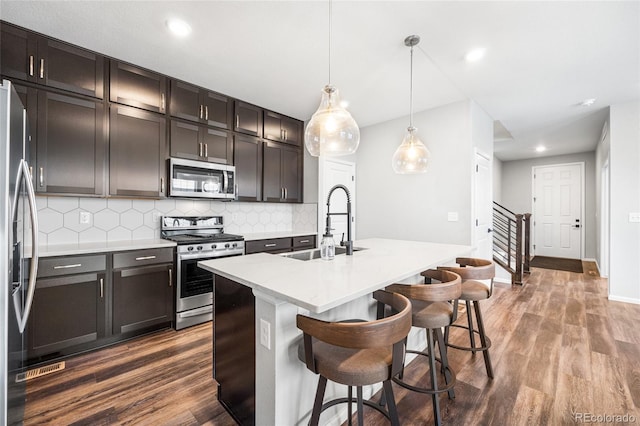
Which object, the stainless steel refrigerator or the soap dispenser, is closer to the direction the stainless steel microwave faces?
the soap dispenser

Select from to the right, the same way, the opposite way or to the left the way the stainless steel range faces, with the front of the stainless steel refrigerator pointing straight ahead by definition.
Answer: to the right

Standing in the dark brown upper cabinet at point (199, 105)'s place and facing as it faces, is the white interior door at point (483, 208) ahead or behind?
ahead

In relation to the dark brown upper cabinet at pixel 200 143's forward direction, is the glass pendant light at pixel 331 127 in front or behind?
in front

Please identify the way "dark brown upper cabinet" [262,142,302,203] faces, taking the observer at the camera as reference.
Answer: facing the viewer and to the right of the viewer

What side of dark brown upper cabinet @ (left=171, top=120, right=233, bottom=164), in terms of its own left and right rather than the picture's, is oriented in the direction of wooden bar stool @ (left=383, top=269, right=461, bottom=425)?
front

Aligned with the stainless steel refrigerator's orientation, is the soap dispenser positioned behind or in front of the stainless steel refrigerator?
in front
